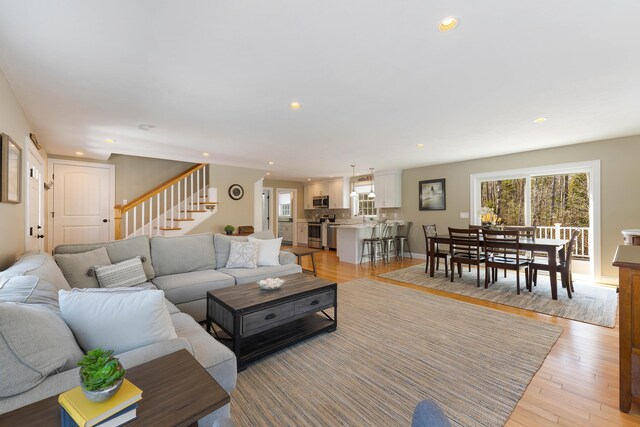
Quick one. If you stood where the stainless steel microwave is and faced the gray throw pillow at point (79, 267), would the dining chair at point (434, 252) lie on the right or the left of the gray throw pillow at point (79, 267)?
left

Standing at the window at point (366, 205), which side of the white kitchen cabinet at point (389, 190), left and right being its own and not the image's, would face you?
right

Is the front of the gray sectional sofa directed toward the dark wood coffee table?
yes

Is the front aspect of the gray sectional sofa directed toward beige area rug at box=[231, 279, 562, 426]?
yes

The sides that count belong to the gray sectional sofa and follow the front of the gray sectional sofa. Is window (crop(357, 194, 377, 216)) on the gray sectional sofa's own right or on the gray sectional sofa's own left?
on the gray sectional sofa's own left

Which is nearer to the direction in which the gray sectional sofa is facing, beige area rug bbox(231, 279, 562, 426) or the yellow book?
the beige area rug

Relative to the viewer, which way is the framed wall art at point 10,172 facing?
to the viewer's right

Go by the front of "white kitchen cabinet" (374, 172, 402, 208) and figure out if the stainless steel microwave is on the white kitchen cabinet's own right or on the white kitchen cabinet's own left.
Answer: on the white kitchen cabinet's own right

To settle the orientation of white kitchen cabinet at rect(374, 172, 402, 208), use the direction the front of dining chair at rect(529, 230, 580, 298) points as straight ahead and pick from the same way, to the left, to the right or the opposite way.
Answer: to the left

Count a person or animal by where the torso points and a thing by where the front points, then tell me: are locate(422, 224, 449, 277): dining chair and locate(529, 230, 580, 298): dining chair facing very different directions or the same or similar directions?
very different directions

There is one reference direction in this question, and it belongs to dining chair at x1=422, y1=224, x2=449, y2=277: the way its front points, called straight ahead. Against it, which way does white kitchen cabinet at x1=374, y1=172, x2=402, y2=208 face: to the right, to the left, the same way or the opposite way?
to the right

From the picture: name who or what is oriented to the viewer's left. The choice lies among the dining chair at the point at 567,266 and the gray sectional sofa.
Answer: the dining chair

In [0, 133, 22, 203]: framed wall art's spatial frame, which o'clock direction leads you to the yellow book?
The yellow book is roughly at 3 o'clock from the framed wall art.

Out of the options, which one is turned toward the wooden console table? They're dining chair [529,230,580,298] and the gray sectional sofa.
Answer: the gray sectional sofa

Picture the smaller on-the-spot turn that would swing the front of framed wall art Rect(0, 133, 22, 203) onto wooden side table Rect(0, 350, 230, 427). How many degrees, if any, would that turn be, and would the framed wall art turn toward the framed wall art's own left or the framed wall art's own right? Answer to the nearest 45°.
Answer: approximately 90° to the framed wall art's own right

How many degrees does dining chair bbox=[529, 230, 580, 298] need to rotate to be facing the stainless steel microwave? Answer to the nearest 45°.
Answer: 0° — it already faces it
